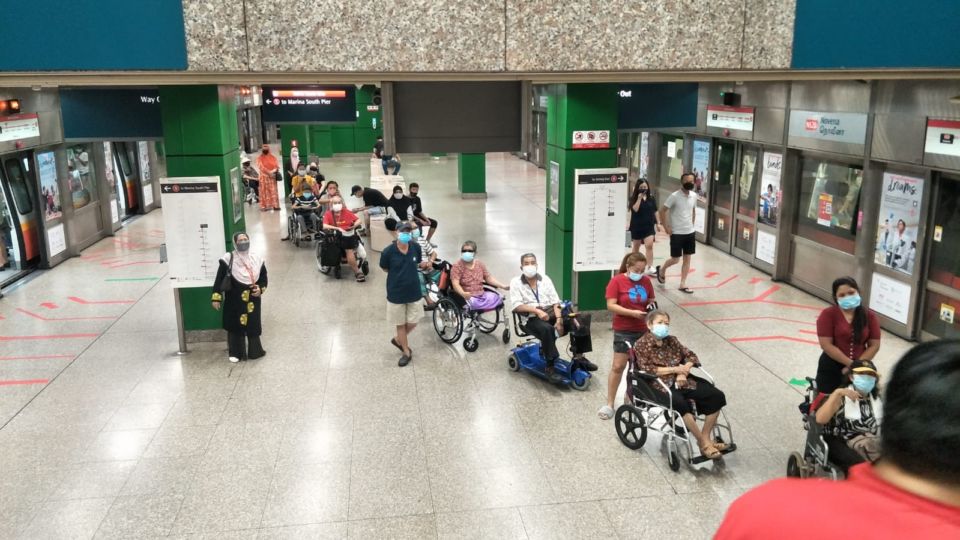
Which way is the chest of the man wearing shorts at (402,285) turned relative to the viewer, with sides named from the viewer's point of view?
facing the viewer

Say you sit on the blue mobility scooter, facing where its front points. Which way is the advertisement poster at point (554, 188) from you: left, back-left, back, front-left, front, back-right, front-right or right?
back-left

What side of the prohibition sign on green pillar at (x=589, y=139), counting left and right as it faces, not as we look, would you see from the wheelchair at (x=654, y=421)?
front

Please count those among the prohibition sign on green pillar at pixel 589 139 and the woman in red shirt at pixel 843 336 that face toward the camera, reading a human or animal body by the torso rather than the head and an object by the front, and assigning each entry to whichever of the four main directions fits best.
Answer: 2

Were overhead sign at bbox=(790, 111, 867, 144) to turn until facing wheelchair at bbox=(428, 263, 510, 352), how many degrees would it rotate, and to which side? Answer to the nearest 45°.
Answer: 0° — it already faces it

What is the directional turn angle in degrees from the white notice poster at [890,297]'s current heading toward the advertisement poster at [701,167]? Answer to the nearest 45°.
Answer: approximately 90° to its right

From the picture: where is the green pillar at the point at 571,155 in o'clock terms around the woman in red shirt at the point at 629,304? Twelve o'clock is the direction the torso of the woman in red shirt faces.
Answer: The green pillar is roughly at 7 o'clock from the woman in red shirt.

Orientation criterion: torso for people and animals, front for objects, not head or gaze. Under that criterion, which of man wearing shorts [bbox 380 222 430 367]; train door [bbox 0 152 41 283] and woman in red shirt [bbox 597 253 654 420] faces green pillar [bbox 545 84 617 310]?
the train door

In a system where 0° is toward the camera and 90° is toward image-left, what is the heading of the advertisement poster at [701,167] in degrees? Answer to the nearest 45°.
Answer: approximately 45°

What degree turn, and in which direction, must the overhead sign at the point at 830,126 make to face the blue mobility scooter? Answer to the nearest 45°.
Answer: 0° — it already faces it

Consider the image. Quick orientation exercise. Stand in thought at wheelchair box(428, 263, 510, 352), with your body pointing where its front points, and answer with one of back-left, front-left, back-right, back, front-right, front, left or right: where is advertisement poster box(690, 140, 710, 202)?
left

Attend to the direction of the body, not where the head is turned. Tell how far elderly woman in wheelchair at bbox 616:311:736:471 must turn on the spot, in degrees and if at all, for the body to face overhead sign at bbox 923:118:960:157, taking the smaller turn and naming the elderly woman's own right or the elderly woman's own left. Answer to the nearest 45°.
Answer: approximately 90° to the elderly woman's own left
